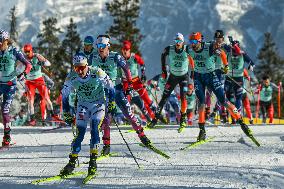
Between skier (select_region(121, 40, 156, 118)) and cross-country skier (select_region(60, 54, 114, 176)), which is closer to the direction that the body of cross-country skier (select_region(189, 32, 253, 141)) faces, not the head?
the cross-country skier

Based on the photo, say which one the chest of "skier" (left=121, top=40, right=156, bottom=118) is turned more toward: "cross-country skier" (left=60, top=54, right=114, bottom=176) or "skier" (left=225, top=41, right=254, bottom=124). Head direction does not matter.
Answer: the cross-country skier

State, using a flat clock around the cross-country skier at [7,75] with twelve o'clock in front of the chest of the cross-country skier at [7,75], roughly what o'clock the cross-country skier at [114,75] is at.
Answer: the cross-country skier at [114,75] is roughly at 10 o'clock from the cross-country skier at [7,75].

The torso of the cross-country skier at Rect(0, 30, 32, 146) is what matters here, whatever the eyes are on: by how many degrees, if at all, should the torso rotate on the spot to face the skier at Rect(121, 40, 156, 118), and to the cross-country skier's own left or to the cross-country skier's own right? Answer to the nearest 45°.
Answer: approximately 135° to the cross-country skier's own left

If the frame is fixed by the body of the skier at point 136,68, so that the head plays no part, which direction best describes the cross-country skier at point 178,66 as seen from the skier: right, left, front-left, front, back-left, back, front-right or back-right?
left

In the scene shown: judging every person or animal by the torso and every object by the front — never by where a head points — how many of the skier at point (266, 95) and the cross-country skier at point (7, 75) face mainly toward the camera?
2

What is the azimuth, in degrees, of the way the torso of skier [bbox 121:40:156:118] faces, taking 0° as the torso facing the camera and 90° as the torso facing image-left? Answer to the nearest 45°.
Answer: approximately 45°

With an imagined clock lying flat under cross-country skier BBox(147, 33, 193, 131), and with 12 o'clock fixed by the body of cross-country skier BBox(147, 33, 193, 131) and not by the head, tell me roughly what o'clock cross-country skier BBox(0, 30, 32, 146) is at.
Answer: cross-country skier BBox(0, 30, 32, 146) is roughly at 2 o'clock from cross-country skier BBox(147, 33, 193, 131).

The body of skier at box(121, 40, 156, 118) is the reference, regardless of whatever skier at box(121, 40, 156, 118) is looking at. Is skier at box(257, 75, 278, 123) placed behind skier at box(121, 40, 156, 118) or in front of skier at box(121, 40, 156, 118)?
behind

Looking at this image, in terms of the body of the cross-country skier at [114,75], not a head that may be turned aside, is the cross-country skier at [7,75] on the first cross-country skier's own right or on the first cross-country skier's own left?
on the first cross-country skier's own right
